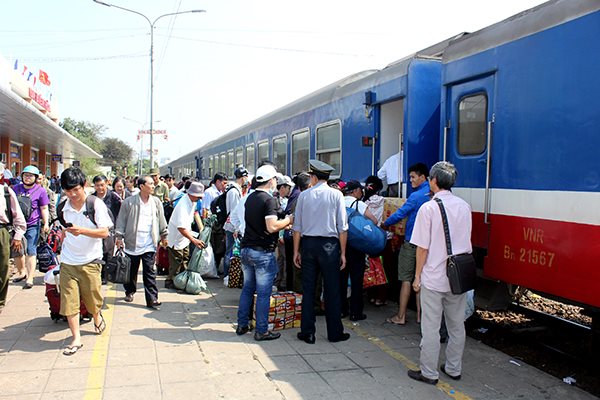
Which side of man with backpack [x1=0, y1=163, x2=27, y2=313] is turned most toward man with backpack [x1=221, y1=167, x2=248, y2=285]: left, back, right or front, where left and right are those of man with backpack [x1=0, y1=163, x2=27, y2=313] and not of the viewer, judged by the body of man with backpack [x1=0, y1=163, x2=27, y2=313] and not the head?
left

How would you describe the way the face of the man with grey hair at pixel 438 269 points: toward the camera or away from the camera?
away from the camera

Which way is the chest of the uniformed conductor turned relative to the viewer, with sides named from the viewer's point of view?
facing away from the viewer

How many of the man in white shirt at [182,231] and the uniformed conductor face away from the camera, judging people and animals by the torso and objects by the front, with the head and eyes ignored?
1

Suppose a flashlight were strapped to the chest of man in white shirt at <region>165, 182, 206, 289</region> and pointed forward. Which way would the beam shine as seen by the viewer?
to the viewer's right

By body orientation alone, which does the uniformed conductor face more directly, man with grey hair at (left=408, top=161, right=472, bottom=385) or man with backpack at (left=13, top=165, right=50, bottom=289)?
the man with backpack

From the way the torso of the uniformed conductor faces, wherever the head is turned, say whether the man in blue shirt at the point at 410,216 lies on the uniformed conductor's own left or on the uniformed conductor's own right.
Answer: on the uniformed conductor's own right

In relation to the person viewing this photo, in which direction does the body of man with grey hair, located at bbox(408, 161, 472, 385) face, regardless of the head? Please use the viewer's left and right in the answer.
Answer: facing away from the viewer and to the left of the viewer

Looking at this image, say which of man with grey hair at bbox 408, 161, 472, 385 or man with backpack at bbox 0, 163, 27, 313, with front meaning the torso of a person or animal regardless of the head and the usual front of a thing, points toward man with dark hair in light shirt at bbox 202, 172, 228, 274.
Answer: the man with grey hair
